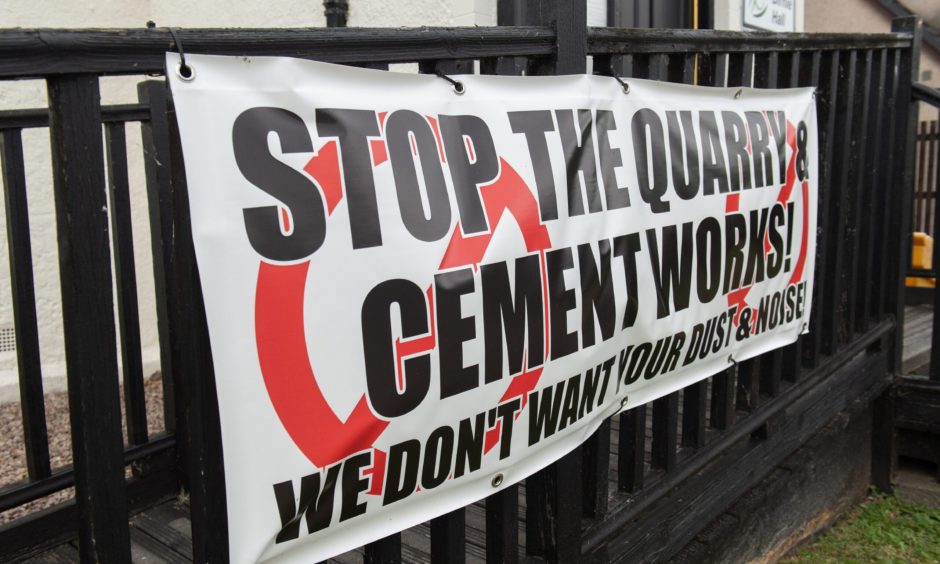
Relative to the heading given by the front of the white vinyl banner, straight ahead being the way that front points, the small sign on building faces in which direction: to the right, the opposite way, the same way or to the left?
the same way

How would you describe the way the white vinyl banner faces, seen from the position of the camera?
facing the viewer and to the right of the viewer

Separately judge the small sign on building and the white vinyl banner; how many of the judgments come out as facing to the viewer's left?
0

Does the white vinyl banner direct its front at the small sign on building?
no
